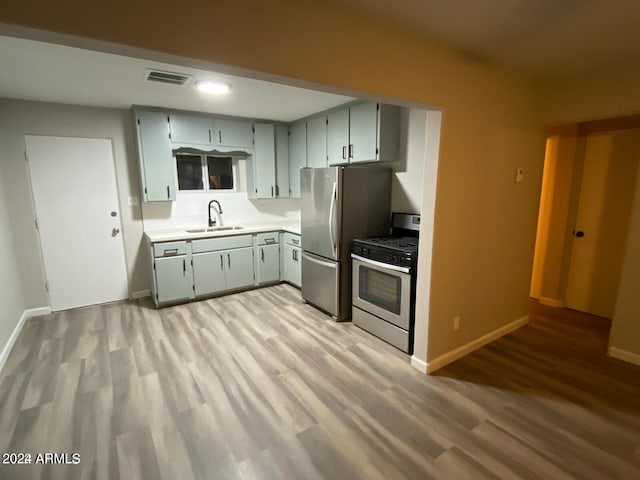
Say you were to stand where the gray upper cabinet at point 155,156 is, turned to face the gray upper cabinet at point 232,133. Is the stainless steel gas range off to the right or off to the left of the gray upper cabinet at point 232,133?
right

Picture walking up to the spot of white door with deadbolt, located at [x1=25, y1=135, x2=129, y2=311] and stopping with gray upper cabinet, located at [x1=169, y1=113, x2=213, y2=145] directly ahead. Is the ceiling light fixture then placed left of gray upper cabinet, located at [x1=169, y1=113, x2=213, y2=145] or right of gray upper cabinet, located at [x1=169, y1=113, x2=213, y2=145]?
right

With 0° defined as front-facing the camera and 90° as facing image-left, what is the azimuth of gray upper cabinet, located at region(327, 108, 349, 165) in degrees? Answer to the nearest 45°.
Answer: approximately 45°

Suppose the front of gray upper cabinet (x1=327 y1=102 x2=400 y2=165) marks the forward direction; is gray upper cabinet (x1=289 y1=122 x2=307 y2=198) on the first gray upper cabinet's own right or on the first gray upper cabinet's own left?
on the first gray upper cabinet's own right

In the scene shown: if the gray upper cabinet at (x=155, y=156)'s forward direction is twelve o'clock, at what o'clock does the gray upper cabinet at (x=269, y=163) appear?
the gray upper cabinet at (x=269, y=163) is roughly at 9 o'clock from the gray upper cabinet at (x=155, y=156).
